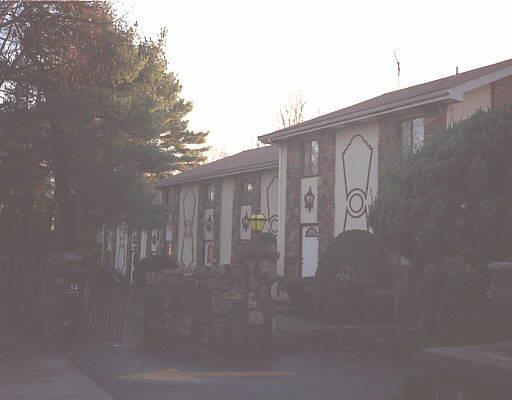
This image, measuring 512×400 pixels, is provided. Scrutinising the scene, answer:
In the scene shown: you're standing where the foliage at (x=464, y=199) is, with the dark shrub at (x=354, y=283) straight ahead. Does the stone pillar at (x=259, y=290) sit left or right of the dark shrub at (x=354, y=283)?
left

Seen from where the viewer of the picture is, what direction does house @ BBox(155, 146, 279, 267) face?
facing the viewer and to the left of the viewer

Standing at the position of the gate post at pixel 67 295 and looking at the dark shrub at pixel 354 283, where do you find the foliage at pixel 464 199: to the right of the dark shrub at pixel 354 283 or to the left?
right

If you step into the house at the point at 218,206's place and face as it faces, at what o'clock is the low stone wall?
The low stone wall is roughly at 10 o'clock from the house.

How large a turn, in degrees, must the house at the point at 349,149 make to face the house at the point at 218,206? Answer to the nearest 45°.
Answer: approximately 90° to its right

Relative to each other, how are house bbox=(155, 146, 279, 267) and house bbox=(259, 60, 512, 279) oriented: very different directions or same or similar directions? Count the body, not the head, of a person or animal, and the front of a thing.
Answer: same or similar directions

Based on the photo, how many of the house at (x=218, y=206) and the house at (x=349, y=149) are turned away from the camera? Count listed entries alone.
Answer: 0

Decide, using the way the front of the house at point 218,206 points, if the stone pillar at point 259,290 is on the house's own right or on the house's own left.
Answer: on the house's own left

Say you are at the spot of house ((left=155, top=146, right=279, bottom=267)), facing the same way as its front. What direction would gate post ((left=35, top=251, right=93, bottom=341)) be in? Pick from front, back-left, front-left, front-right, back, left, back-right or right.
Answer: front-left

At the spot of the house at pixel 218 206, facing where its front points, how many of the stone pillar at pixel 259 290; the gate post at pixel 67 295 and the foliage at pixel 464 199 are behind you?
0

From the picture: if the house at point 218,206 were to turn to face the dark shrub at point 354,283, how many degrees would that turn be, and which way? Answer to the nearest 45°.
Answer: approximately 45° to its left

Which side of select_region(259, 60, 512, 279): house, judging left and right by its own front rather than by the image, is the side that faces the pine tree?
front

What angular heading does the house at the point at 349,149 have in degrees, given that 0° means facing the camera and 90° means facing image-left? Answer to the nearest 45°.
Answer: approximately 45°
